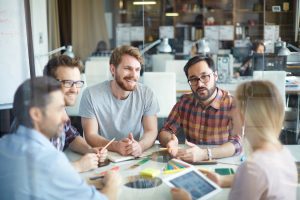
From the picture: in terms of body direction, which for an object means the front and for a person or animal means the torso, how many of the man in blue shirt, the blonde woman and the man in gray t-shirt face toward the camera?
1

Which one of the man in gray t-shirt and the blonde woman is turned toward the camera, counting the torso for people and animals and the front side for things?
the man in gray t-shirt

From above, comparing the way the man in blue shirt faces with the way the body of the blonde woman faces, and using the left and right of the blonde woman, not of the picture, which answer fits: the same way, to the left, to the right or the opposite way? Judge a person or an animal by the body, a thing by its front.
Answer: to the right

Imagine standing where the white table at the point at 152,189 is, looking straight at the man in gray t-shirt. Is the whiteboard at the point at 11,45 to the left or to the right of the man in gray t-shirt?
left

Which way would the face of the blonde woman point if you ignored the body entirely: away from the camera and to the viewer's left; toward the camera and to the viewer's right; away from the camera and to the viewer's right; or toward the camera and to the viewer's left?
away from the camera and to the viewer's left

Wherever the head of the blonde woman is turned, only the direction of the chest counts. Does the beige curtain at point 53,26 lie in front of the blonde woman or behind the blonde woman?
in front

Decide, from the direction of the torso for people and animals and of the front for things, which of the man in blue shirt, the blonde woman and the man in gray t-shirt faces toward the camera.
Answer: the man in gray t-shirt

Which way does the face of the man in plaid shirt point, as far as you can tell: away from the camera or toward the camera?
toward the camera

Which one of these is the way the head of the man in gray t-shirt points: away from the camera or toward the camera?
toward the camera

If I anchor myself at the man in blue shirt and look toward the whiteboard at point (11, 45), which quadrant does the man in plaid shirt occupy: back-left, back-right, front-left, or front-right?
front-right

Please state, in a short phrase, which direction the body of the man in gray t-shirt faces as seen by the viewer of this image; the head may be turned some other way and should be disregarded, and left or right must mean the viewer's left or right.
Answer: facing the viewer
